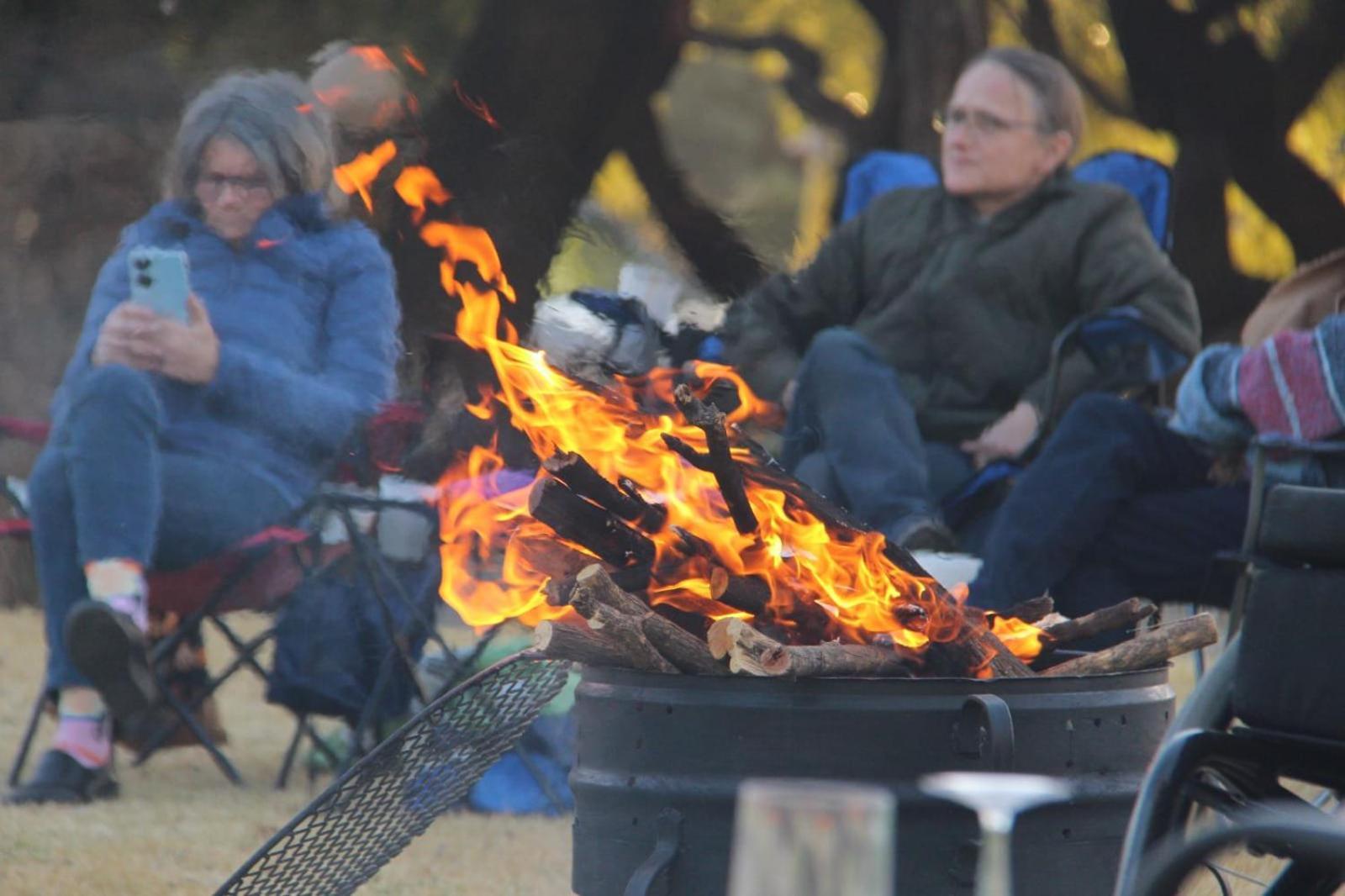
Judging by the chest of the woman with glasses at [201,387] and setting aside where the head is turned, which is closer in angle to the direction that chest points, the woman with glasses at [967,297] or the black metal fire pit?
the black metal fire pit

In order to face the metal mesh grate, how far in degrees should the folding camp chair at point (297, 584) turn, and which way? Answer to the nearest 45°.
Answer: approximately 45° to its left

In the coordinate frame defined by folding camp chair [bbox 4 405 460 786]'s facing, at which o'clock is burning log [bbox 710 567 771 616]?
The burning log is roughly at 10 o'clock from the folding camp chair.

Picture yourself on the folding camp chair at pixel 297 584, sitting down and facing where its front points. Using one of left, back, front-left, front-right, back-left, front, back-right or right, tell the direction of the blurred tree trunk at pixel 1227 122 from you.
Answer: back

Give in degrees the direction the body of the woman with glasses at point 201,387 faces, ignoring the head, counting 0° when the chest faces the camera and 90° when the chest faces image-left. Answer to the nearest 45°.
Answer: approximately 45°

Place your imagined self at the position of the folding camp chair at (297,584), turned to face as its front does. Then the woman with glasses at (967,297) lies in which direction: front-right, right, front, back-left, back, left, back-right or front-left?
back-left

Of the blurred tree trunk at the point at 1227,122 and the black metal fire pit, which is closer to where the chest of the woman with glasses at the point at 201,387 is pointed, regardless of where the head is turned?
the black metal fire pit

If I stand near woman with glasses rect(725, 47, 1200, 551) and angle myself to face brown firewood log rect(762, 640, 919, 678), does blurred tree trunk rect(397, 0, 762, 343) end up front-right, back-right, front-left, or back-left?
back-right

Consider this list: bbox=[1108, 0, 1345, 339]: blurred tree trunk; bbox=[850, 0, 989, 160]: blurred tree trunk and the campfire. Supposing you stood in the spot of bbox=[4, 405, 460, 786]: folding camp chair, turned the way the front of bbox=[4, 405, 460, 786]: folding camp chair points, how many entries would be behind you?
2

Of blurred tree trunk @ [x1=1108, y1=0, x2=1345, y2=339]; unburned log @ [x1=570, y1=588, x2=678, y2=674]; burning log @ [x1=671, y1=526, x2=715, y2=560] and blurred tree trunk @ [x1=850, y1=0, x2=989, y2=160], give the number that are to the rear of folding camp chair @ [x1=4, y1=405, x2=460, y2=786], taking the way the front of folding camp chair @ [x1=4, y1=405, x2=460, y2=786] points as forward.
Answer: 2

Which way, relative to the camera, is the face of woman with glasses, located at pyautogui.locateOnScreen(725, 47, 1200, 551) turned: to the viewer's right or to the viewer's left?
to the viewer's left

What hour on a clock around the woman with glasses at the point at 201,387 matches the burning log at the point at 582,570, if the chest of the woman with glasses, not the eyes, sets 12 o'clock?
The burning log is roughly at 10 o'clock from the woman with glasses.
